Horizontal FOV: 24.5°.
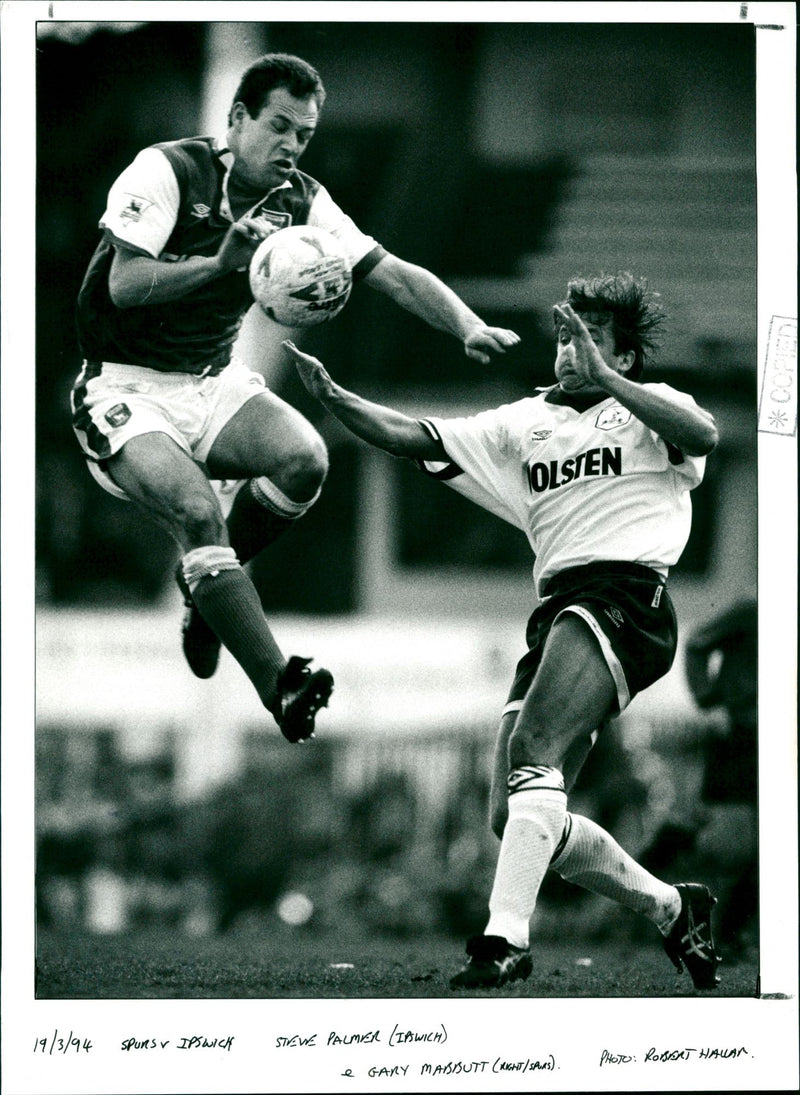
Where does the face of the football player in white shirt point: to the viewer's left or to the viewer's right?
to the viewer's left

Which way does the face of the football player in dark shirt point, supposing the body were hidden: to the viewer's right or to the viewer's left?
to the viewer's right
